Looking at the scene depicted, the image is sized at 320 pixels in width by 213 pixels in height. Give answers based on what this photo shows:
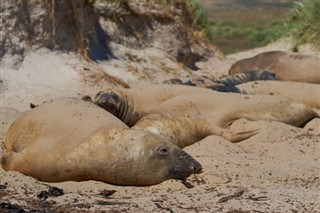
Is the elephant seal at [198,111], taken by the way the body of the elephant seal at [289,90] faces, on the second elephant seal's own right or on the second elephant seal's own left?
on the second elephant seal's own left

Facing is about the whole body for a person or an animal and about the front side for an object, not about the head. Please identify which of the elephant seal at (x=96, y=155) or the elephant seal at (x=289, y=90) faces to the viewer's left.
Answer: the elephant seal at (x=289, y=90)

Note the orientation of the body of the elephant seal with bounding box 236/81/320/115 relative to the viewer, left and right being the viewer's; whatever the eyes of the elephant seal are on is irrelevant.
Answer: facing to the left of the viewer

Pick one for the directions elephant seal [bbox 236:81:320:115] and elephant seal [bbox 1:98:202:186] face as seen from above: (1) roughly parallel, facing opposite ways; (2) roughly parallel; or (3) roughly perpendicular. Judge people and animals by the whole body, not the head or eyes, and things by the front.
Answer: roughly parallel, facing opposite ways

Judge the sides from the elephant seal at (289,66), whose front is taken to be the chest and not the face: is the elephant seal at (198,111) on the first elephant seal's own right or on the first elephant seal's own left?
on the first elephant seal's own left

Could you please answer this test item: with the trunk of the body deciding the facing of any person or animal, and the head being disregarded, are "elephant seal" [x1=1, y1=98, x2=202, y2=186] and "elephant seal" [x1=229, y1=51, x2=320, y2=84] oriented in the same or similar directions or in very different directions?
very different directions

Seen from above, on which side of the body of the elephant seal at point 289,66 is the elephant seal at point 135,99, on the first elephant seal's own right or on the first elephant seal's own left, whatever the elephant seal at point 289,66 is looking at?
on the first elephant seal's own left

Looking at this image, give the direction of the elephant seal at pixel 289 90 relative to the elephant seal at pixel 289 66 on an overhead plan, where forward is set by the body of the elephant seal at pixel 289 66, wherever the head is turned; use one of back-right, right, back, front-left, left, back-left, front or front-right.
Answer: left

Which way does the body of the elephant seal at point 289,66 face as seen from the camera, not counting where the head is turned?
to the viewer's left

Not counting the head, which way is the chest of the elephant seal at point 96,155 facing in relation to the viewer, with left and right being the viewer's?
facing to the right of the viewer

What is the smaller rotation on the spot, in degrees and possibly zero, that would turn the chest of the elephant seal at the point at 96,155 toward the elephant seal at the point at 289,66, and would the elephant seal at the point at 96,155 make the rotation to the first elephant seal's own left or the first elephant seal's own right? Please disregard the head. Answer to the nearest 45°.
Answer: approximately 45° to the first elephant seal's own left

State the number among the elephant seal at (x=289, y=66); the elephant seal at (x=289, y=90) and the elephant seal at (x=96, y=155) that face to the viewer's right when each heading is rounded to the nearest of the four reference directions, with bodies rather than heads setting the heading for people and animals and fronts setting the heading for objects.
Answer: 1
